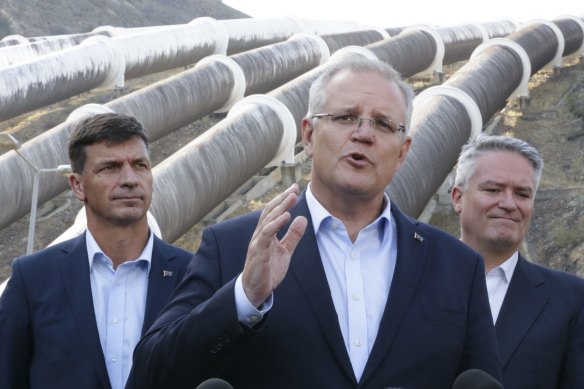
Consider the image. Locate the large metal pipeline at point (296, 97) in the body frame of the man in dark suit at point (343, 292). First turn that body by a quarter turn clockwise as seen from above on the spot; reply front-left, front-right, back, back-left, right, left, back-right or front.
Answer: right

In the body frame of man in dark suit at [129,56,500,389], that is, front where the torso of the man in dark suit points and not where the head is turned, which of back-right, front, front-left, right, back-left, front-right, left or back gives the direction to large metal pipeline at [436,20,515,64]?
back

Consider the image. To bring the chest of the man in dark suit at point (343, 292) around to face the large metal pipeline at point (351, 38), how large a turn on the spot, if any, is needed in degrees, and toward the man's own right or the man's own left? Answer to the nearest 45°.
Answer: approximately 180°

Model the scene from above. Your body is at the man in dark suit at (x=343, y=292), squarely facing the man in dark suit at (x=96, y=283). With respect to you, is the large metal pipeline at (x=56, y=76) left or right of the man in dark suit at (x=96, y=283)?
right

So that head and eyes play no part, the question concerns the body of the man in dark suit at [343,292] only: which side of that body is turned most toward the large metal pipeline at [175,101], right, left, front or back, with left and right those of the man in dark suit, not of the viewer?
back

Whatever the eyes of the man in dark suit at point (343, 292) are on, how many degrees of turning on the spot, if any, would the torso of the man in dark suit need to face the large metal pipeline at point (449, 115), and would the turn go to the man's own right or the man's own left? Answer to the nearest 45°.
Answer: approximately 180°

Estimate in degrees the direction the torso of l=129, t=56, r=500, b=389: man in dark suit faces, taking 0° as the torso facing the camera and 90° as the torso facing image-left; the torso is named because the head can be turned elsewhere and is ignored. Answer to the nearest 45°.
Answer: approximately 0°

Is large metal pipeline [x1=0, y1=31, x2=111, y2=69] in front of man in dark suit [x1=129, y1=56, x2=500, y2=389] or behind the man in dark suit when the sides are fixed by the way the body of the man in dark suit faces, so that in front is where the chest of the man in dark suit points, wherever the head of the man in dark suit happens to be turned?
behind

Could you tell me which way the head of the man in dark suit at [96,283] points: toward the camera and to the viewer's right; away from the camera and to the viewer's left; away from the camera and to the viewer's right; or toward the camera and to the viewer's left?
toward the camera and to the viewer's right

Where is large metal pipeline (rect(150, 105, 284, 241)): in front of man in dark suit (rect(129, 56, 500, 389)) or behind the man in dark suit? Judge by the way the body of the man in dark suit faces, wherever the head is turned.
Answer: behind
